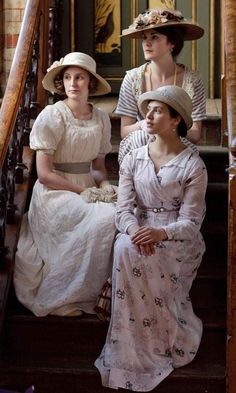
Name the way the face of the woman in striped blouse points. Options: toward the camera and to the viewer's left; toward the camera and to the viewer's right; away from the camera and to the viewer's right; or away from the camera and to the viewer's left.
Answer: toward the camera and to the viewer's left

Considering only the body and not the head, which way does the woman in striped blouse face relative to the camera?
toward the camera

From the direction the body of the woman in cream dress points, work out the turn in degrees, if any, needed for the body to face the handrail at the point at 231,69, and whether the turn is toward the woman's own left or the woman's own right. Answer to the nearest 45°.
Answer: approximately 45° to the woman's own left

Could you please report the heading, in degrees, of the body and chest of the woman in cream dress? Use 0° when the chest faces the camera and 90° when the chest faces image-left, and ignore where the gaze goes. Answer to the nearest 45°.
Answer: approximately 315°

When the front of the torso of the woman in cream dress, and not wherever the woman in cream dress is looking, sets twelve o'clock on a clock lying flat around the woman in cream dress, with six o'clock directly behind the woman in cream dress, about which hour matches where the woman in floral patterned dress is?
The woman in floral patterned dress is roughly at 12 o'clock from the woman in cream dress.
